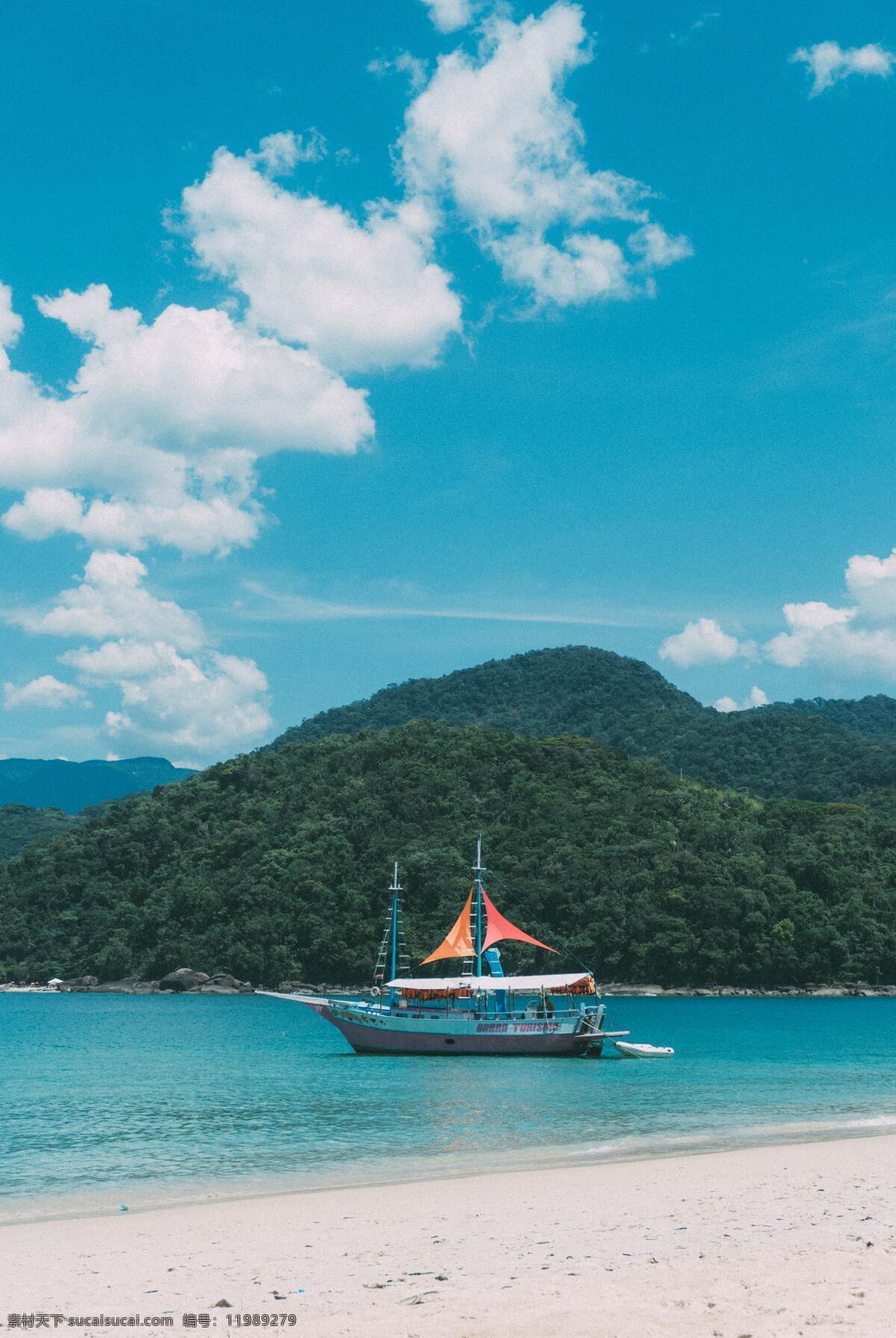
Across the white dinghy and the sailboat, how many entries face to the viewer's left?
2

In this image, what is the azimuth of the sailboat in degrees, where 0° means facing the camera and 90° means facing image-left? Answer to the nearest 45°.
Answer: approximately 90°

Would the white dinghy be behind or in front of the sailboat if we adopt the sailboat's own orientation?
behind

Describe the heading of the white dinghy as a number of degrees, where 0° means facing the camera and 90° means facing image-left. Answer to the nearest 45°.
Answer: approximately 90°

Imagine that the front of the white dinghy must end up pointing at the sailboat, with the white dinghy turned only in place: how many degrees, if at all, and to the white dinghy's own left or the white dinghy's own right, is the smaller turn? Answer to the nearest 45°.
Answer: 0° — it already faces it
